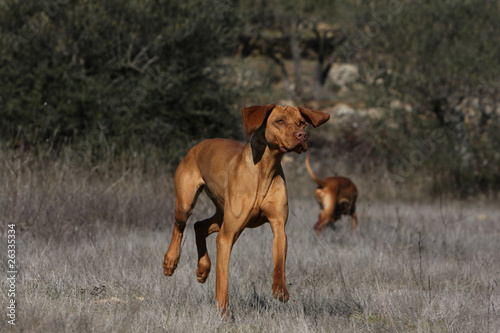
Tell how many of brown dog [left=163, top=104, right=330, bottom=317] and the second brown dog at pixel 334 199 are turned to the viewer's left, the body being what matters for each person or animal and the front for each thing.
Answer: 0

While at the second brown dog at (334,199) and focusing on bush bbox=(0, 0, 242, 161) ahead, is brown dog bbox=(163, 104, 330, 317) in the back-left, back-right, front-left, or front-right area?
back-left

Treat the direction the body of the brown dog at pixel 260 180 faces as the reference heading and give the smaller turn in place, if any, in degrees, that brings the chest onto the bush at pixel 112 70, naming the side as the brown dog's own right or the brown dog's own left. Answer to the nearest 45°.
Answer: approximately 135° to the brown dog's own left

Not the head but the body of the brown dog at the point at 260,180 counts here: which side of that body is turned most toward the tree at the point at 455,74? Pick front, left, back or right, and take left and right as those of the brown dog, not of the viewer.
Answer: left

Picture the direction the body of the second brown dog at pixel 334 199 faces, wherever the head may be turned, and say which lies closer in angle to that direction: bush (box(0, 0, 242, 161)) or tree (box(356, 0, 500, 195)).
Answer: the tree

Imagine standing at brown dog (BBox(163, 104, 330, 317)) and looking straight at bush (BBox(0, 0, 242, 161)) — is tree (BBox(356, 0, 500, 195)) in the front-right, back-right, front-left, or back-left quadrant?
front-right

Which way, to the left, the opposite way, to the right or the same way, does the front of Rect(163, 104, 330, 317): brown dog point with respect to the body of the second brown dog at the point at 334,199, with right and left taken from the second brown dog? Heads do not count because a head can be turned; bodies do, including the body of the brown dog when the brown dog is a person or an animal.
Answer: to the right

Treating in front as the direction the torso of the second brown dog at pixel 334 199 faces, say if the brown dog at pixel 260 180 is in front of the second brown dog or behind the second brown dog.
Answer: behind

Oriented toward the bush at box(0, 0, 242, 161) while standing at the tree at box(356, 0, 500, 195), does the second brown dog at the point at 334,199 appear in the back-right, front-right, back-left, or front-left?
front-left

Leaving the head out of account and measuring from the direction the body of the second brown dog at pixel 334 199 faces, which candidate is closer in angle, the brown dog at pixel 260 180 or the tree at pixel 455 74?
the tree

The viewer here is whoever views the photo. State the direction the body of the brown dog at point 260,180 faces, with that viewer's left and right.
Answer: facing the viewer and to the right of the viewer
